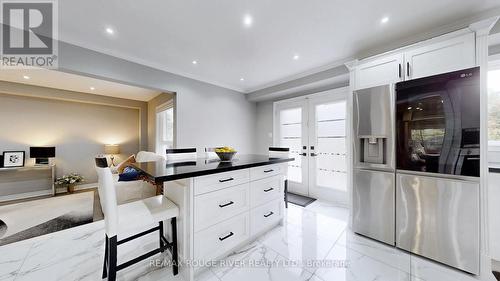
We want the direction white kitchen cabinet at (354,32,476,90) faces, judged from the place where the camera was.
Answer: facing the viewer and to the left of the viewer

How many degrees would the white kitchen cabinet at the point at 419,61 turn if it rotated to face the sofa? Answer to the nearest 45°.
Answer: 0° — it already faces it

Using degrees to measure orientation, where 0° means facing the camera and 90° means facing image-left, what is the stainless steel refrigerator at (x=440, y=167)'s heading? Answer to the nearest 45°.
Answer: approximately 45°

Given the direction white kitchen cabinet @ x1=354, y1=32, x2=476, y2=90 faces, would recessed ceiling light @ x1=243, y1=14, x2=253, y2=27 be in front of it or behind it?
in front

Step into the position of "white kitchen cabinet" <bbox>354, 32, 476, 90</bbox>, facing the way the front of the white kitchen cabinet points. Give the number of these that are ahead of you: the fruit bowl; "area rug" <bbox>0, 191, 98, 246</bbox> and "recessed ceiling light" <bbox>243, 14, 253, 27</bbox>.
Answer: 3

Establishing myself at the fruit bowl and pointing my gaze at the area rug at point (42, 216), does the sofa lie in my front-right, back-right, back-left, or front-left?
front-right

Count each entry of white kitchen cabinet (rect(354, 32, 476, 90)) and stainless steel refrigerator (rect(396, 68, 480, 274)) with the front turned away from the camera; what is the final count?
0

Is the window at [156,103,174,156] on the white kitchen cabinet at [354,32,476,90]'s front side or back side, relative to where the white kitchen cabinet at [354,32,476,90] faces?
on the front side

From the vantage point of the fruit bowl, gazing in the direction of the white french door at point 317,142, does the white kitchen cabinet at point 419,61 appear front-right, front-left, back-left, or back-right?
front-right

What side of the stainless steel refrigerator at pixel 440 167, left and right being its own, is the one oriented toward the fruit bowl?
front

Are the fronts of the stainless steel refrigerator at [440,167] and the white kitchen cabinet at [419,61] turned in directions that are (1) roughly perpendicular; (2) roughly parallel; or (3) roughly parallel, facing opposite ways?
roughly parallel

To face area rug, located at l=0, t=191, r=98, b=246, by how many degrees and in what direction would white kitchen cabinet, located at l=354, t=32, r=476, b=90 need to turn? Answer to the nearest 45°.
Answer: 0° — it already faces it

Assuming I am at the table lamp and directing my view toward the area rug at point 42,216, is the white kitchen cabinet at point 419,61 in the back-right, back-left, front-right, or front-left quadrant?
front-left

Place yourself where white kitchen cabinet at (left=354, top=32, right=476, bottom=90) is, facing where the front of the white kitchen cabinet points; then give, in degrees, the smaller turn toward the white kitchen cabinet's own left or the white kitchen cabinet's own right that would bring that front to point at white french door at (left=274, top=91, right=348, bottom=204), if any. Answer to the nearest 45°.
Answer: approximately 90° to the white kitchen cabinet's own right
